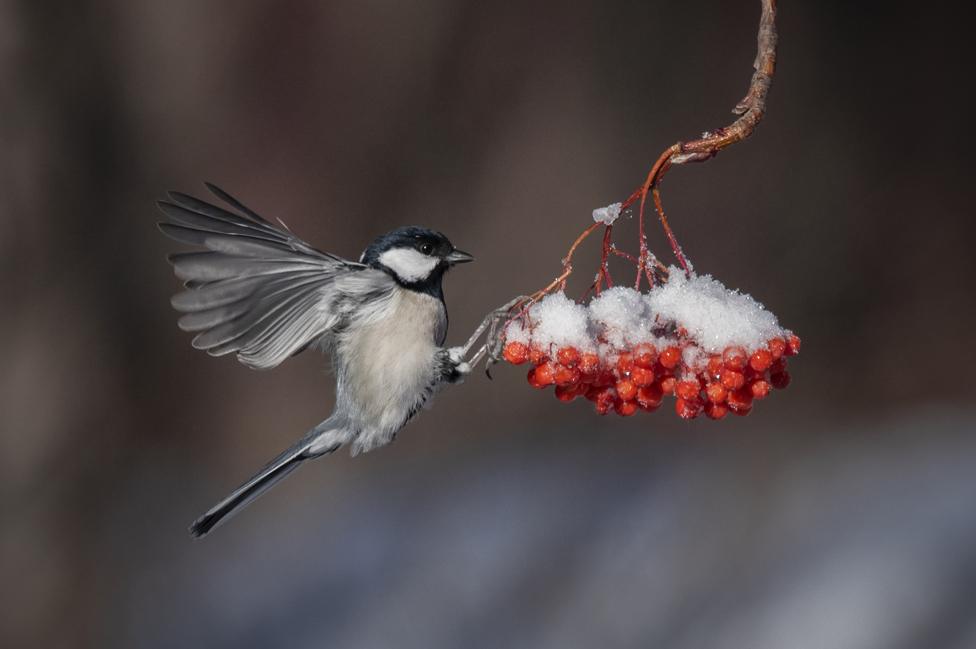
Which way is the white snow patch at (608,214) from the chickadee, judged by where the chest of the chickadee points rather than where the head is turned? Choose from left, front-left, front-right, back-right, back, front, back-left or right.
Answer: front-right

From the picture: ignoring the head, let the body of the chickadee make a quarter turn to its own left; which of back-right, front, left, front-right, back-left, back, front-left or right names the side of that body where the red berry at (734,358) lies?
back-right

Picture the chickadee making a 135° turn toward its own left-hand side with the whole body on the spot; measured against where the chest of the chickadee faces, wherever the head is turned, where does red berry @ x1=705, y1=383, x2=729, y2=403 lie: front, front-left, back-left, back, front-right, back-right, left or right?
back

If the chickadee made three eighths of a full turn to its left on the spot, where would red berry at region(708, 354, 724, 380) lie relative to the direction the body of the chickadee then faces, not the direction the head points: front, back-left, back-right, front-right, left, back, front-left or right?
back

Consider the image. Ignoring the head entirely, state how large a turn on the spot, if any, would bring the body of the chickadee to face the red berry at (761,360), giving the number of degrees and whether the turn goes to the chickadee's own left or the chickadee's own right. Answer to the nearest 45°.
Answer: approximately 45° to the chickadee's own right

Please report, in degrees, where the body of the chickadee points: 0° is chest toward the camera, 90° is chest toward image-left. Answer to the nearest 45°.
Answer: approximately 270°

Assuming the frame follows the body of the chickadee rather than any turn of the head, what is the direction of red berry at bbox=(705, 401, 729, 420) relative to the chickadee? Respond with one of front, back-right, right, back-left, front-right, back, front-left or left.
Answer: front-right

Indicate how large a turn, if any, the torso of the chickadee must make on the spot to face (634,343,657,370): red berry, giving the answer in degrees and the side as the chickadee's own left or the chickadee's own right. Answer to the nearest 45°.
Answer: approximately 45° to the chickadee's own right
